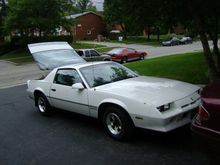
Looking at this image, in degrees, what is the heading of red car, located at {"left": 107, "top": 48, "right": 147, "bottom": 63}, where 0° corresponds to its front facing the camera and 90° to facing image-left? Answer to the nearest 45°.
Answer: approximately 225°

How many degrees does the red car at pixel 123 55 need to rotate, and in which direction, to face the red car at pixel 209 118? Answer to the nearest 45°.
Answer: approximately 135° to its right

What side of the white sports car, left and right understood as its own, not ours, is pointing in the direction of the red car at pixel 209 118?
front

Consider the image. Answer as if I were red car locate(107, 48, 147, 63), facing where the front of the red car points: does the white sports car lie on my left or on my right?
on my right

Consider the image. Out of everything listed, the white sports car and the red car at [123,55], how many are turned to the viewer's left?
0

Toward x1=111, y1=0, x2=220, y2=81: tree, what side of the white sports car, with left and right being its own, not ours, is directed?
left

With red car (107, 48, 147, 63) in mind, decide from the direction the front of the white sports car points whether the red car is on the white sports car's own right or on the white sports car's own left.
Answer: on the white sports car's own left
